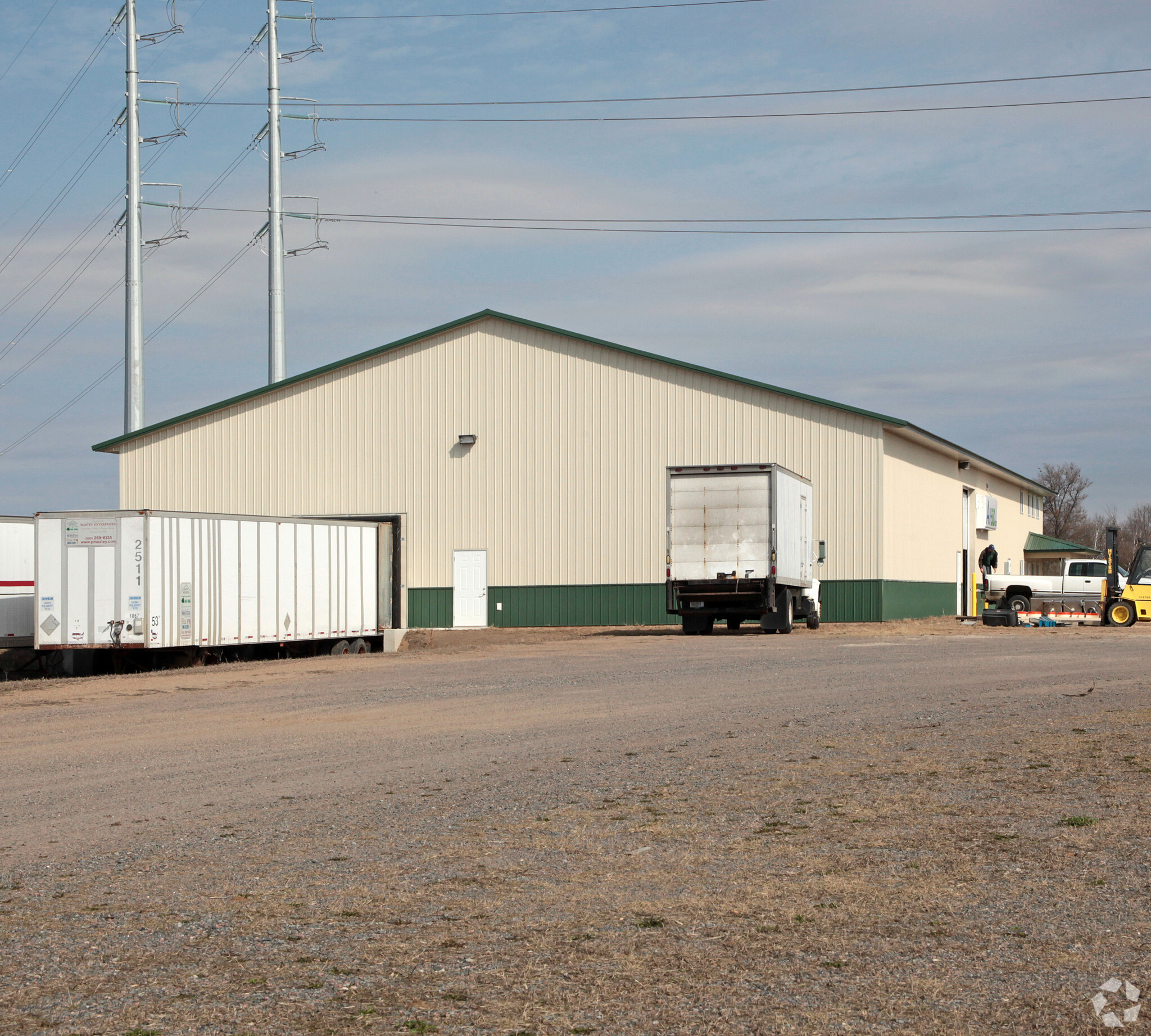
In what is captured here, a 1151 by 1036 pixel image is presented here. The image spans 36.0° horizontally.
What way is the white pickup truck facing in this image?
to the viewer's right

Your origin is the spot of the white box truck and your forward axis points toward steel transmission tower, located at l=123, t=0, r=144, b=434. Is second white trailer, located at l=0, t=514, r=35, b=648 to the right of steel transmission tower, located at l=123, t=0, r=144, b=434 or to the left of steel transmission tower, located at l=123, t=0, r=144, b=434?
left

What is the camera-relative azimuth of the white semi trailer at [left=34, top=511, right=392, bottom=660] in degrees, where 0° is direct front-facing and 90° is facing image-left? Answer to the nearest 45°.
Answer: approximately 45°

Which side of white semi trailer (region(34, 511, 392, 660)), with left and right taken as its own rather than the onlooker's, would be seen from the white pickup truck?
back

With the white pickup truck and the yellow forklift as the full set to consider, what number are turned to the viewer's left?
1

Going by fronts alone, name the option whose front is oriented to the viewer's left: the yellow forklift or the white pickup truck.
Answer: the yellow forklift

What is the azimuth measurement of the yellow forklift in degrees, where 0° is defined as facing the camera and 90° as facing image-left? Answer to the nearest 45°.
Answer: approximately 90°
